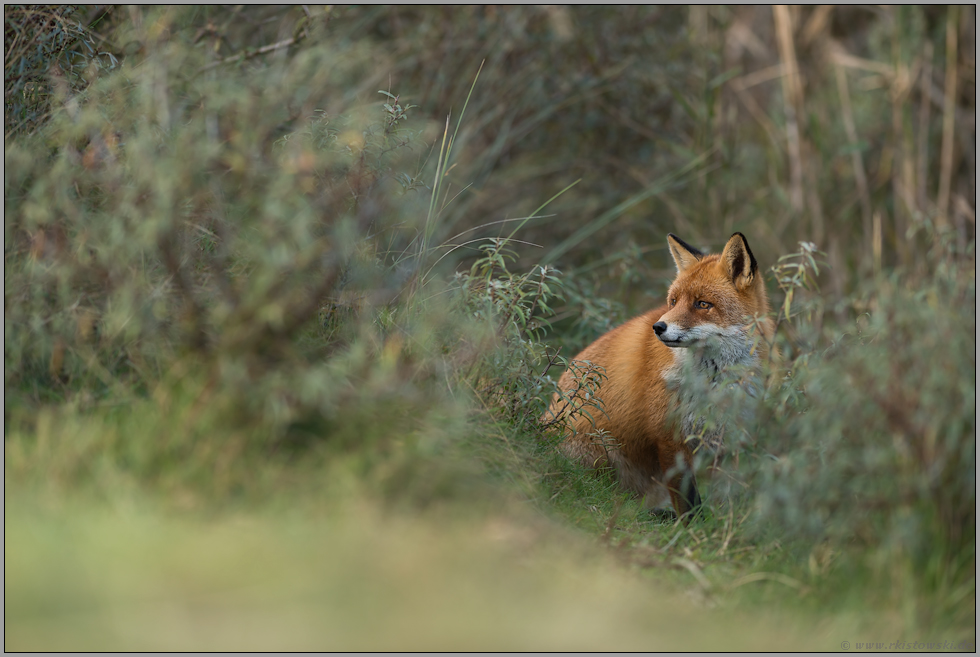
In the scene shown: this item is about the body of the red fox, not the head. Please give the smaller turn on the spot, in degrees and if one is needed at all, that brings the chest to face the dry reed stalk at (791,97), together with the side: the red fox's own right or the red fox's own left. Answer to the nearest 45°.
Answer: approximately 135° to the red fox's own left

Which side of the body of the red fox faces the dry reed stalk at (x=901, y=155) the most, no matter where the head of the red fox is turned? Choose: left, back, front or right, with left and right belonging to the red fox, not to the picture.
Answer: left

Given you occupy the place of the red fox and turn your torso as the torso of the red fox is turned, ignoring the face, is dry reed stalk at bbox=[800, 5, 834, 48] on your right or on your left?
on your left

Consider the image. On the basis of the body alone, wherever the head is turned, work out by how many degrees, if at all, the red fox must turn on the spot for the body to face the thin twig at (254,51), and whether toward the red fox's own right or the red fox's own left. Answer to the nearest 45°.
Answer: approximately 180°

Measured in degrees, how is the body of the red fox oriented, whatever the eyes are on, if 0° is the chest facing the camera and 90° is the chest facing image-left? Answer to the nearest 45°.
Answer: approximately 315°

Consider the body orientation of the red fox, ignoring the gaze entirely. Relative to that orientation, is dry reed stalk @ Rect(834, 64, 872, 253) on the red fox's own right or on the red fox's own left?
on the red fox's own left

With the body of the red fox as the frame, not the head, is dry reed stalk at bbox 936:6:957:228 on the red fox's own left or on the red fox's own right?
on the red fox's own left
